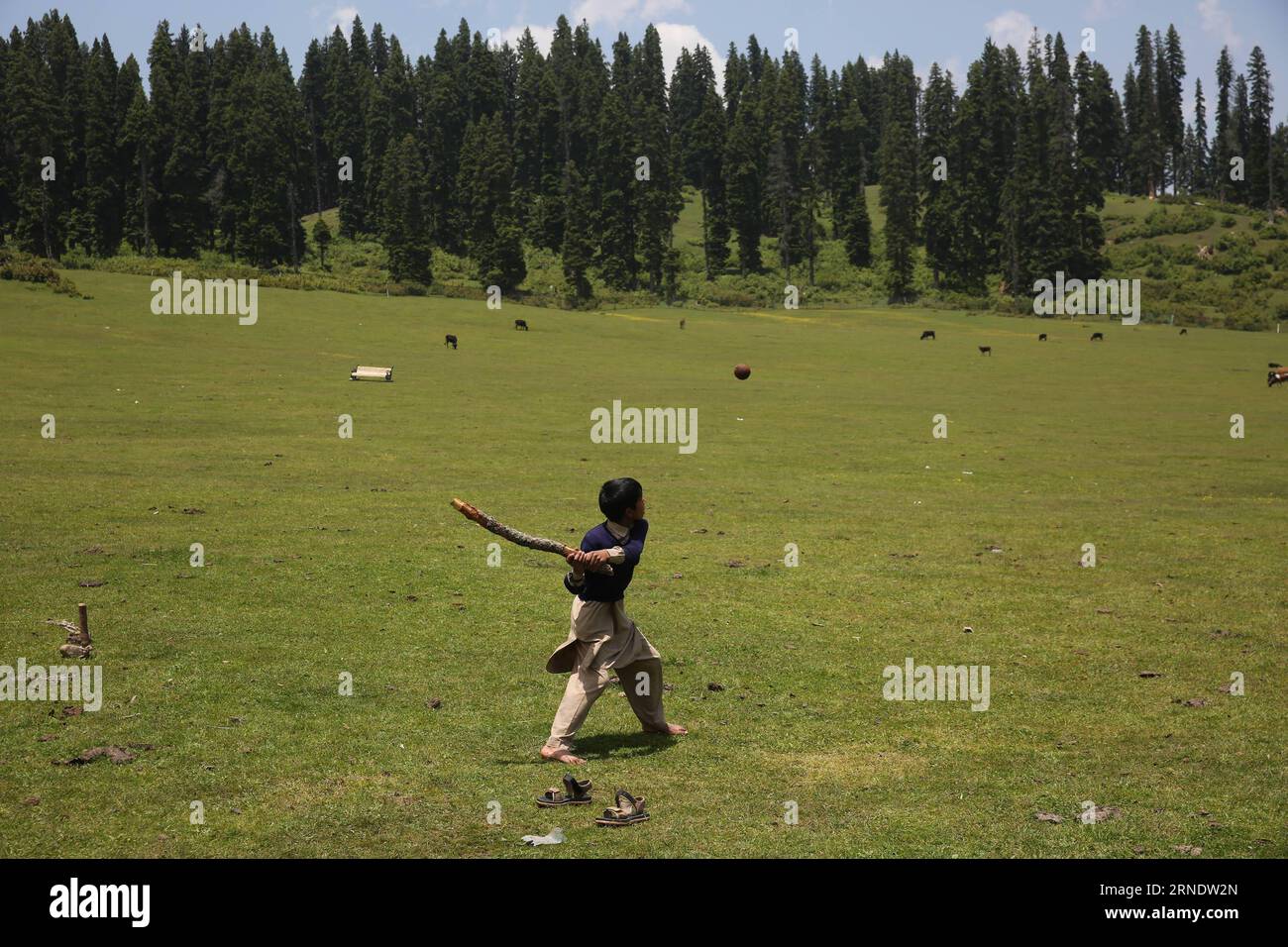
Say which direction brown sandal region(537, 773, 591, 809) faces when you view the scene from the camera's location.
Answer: facing to the left of the viewer

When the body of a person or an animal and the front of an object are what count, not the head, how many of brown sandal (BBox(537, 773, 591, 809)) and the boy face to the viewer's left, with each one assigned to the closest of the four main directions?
1

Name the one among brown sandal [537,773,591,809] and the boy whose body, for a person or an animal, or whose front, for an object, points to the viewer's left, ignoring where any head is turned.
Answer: the brown sandal

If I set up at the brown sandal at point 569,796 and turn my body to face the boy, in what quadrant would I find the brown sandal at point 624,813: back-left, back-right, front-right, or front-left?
back-right

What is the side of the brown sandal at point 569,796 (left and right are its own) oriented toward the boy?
right
